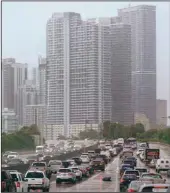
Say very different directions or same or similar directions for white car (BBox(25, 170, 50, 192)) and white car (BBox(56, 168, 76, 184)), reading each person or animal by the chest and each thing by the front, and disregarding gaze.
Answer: same or similar directions

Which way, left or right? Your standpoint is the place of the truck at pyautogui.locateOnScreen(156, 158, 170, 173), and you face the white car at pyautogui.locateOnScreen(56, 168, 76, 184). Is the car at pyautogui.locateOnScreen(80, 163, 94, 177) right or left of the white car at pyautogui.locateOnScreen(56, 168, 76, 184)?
right

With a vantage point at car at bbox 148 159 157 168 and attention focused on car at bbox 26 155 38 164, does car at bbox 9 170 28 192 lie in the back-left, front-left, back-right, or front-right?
front-left
